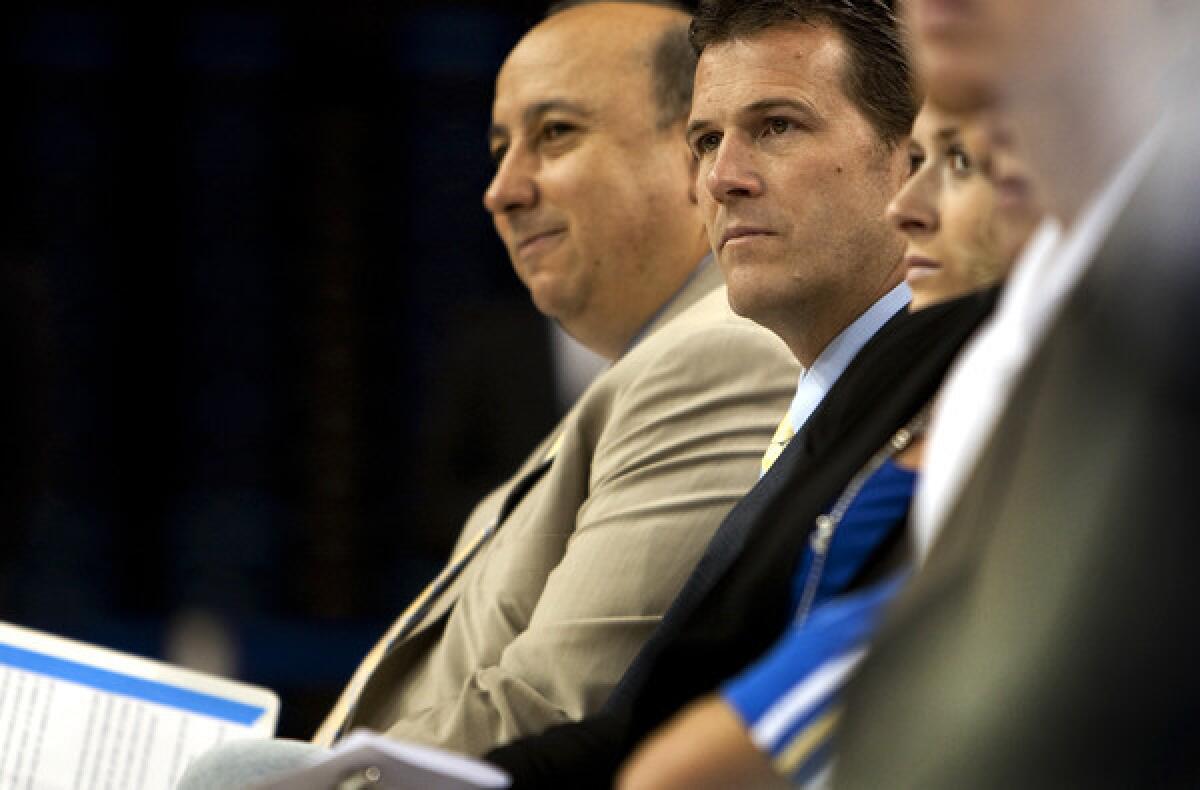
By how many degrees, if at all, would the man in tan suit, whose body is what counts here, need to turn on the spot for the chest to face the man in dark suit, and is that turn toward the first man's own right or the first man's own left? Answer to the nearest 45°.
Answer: approximately 90° to the first man's own left

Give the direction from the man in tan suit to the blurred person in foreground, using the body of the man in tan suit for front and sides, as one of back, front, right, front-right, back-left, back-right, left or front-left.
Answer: left

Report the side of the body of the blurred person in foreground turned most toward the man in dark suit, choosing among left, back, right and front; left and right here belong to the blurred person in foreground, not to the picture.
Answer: right

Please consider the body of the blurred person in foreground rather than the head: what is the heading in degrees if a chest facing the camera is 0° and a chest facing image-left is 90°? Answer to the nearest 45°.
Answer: approximately 90°

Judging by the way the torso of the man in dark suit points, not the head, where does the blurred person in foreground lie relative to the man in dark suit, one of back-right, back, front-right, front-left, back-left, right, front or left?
front-left

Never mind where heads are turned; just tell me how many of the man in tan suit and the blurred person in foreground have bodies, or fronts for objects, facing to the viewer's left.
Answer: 2

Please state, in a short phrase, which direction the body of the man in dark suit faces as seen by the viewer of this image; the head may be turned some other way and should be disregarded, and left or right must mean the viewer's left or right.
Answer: facing the viewer and to the left of the viewer

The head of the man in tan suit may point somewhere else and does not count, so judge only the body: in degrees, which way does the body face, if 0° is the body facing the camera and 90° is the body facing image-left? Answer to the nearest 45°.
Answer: approximately 90°

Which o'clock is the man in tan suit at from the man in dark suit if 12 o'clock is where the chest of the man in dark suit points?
The man in tan suit is roughly at 4 o'clock from the man in dark suit.
